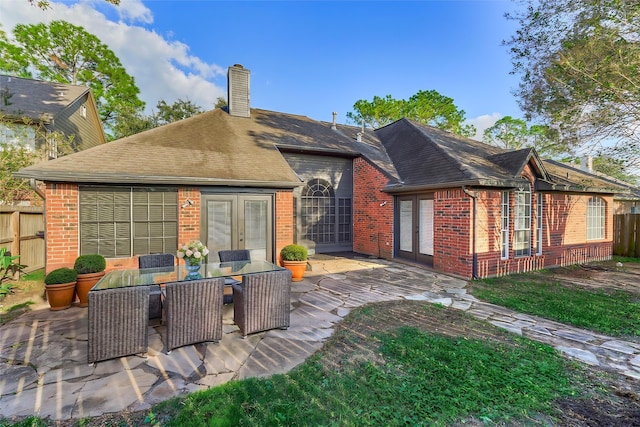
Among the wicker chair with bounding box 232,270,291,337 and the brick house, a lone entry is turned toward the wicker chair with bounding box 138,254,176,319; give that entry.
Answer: the wicker chair with bounding box 232,270,291,337

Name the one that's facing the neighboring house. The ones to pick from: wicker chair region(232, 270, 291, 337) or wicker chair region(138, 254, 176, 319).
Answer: wicker chair region(232, 270, 291, 337)

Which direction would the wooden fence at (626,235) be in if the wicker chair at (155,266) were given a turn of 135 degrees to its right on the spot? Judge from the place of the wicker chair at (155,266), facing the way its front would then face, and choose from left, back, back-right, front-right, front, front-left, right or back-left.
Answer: back-right

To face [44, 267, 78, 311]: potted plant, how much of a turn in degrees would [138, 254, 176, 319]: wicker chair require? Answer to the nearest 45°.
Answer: approximately 135° to its right

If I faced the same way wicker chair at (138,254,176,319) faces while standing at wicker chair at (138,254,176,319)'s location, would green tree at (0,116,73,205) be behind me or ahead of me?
behind

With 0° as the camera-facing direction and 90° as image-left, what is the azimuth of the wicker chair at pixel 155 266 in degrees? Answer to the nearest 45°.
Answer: approximately 0°

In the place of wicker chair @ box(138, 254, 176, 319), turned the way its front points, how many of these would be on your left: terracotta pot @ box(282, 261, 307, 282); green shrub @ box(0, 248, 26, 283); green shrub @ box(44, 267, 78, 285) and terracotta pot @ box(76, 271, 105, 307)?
1

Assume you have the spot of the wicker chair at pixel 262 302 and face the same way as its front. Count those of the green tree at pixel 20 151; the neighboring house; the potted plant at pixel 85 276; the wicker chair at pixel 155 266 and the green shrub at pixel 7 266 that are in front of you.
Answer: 5

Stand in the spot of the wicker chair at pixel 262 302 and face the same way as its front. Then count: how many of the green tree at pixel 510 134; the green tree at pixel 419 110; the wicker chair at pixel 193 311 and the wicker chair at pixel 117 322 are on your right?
2

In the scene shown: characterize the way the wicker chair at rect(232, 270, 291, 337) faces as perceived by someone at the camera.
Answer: facing away from the viewer and to the left of the viewer

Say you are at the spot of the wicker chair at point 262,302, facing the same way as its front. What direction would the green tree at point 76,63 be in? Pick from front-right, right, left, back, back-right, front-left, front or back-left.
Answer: front

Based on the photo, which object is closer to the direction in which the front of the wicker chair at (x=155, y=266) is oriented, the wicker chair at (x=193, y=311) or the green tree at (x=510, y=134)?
the wicker chair

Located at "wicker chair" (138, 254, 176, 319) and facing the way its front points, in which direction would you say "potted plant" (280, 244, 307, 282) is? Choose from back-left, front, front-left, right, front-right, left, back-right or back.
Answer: left
